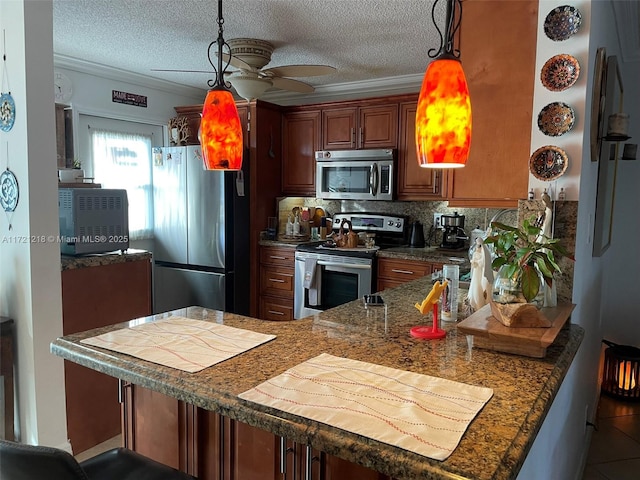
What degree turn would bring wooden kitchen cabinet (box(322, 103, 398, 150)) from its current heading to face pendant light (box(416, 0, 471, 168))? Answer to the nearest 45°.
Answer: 0° — it already faces it

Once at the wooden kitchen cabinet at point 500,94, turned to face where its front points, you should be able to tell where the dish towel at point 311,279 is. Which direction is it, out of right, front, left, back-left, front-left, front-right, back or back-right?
front-right

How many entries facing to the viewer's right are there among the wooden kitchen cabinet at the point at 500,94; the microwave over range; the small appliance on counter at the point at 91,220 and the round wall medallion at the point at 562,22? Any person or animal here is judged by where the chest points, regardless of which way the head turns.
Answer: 1

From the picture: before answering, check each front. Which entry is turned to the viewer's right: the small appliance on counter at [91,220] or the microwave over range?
the small appliance on counter

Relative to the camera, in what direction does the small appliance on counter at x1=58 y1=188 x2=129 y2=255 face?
facing to the right of the viewer

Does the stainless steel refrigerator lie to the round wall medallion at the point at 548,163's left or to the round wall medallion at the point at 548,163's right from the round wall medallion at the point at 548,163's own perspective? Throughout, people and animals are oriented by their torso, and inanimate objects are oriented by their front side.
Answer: on its right

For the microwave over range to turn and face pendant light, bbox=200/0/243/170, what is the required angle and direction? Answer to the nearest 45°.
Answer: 0° — it already faces it

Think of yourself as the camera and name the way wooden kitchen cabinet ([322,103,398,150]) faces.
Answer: facing the viewer
